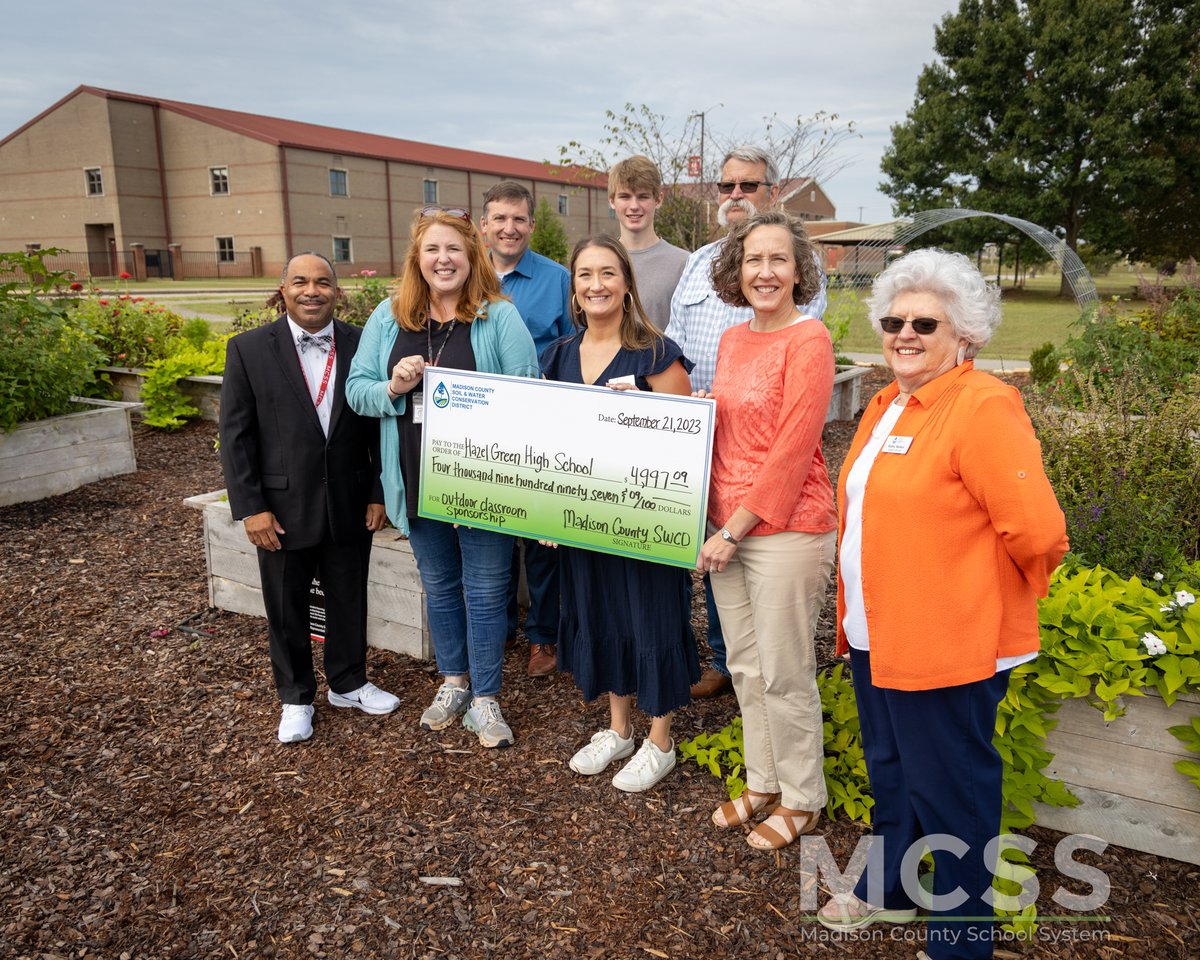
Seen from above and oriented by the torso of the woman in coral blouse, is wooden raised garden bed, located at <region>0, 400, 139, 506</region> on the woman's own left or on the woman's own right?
on the woman's own right

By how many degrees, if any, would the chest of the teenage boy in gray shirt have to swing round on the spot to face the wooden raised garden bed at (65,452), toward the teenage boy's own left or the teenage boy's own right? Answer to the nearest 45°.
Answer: approximately 135° to the teenage boy's own right

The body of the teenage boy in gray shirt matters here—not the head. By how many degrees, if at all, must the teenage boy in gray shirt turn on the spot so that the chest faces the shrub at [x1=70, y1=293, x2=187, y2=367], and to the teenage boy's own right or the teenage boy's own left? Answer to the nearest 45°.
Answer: approximately 135° to the teenage boy's own right

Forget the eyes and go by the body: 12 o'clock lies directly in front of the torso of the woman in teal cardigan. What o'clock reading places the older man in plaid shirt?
The older man in plaid shirt is roughly at 9 o'clock from the woman in teal cardigan.

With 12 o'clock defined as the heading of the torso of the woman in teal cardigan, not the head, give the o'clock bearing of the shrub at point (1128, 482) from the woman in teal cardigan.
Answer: The shrub is roughly at 9 o'clock from the woman in teal cardigan.

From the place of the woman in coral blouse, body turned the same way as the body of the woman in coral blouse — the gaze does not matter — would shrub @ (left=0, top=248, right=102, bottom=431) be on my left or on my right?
on my right

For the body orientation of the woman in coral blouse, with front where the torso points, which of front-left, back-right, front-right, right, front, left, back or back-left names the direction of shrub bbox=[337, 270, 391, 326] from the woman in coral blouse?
right

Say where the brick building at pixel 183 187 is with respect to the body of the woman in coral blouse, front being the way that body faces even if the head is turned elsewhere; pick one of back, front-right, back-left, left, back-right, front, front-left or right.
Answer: right

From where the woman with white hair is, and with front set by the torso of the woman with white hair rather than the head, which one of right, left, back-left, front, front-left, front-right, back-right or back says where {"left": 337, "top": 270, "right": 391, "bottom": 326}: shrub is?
right

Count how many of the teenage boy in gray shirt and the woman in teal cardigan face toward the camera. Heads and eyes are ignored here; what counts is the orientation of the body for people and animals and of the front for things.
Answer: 2

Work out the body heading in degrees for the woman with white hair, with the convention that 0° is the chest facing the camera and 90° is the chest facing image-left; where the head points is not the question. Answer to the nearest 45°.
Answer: approximately 45°
